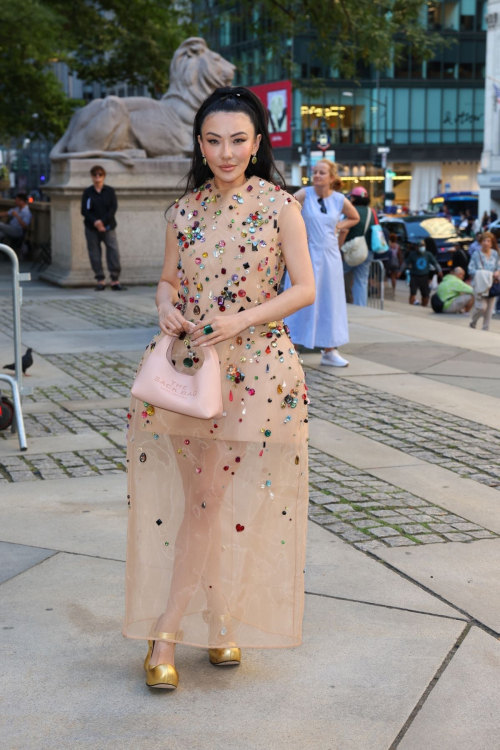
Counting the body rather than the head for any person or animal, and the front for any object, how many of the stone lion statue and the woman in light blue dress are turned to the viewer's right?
1

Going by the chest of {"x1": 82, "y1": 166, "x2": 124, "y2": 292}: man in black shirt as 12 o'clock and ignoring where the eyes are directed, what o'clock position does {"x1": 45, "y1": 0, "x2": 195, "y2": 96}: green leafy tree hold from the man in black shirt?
The green leafy tree is roughly at 6 o'clock from the man in black shirt.

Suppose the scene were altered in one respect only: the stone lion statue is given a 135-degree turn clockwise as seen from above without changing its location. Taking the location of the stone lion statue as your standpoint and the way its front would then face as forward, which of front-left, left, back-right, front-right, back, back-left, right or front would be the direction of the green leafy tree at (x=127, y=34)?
back-right

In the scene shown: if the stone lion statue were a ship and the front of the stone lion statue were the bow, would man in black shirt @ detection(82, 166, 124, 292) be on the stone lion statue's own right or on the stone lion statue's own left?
on the stone lion statue's own right

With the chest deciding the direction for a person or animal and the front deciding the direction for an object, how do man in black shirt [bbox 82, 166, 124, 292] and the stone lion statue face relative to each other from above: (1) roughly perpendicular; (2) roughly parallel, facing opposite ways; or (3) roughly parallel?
roughly perpendicular

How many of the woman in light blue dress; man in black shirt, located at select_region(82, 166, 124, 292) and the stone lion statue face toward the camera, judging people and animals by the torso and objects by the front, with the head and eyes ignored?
2

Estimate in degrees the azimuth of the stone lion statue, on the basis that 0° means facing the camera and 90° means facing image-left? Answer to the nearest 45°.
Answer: approximately 270°

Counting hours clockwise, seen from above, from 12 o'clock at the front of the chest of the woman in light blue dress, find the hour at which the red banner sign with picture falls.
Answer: The red banner sign with picture is roughly at 6 o'clock from the woman in light blue dress.

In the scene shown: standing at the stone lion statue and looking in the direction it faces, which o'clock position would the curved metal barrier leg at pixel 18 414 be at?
The curved metal barrier leg is roughly at 3 o'clock from the stone lion statue.
